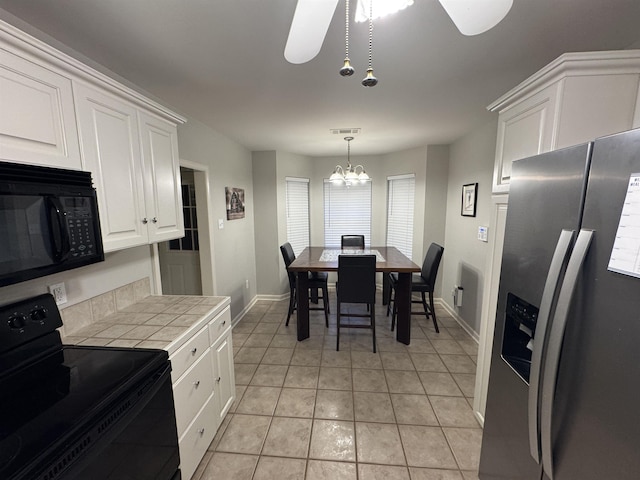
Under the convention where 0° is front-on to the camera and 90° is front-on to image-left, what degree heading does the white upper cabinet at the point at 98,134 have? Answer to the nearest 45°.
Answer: approximately 315°

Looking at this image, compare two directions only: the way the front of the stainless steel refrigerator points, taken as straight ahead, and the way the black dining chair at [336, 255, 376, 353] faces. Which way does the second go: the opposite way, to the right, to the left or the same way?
to the right

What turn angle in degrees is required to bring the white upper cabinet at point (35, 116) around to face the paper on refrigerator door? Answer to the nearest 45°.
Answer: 0° — it already faces it

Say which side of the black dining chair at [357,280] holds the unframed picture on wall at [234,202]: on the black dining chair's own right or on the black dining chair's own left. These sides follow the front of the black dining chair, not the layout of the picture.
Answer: on the black dining chair's own left

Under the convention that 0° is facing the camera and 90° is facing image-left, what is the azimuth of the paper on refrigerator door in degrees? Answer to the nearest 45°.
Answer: approximately 45°

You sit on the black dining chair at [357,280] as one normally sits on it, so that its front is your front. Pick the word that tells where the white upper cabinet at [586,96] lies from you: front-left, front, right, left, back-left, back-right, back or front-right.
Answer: back-right

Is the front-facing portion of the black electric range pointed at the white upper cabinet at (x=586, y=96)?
yes

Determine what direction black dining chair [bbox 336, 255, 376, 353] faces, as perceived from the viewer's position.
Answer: facing away from the viewer

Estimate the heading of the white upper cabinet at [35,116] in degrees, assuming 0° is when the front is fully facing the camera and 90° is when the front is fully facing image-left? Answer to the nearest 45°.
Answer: approximately 315°
